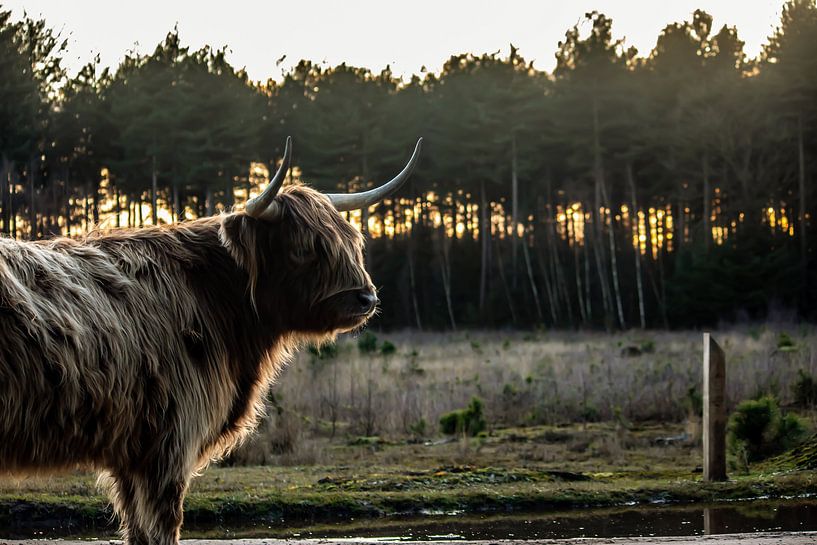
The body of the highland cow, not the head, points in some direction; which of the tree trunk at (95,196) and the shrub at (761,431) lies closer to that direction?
the shrub

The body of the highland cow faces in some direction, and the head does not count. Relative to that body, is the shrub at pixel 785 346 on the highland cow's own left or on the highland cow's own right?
on the highland cow's own left

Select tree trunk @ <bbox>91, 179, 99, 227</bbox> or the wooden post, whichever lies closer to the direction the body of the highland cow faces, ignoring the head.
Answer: the wooden post

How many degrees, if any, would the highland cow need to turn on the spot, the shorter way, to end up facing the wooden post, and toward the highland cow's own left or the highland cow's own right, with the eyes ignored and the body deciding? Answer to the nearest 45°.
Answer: approximately 45° to the highland cow's own left

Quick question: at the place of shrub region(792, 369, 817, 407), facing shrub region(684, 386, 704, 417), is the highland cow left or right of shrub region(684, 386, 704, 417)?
left

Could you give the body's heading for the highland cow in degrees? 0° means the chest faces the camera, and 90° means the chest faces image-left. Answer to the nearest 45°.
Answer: approximately 270°

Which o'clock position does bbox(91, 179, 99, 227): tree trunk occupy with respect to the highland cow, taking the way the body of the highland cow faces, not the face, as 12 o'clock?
The tree trunk is roughly at 9 o'clock from the highland cow.

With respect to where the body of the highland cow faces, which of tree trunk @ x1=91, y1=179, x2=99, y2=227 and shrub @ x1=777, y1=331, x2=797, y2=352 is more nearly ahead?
the shrub

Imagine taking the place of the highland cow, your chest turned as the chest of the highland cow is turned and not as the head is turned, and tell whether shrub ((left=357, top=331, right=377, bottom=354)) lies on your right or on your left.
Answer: on your left

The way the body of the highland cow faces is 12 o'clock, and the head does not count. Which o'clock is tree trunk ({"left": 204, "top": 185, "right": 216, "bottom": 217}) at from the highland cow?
The tree trunk is roughly at 9 o'clock from the highland cow.

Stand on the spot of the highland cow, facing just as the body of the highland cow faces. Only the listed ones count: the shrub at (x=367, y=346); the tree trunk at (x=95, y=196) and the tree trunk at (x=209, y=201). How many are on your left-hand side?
3
